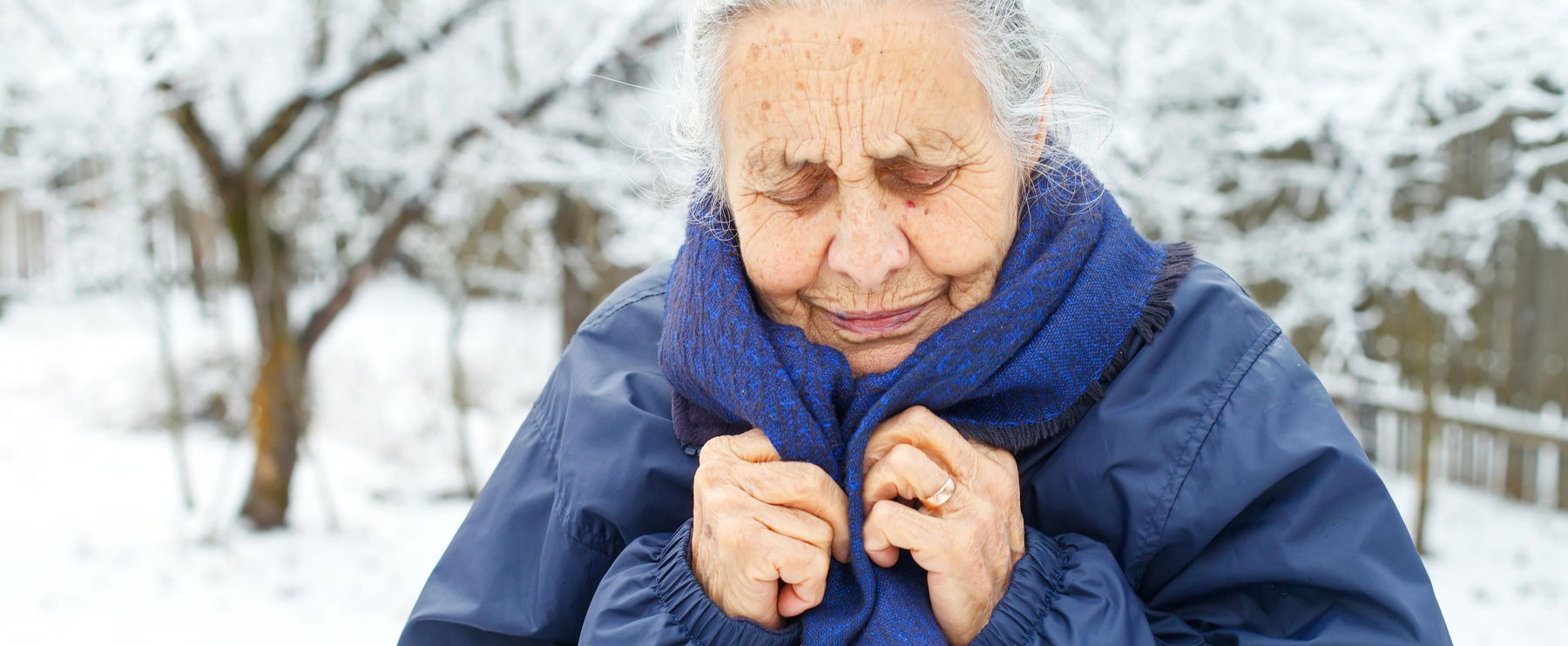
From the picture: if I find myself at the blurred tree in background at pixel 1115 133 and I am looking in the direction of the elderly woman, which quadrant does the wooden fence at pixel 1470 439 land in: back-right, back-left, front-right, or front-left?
back-left

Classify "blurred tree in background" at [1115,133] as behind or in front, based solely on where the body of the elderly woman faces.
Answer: behind

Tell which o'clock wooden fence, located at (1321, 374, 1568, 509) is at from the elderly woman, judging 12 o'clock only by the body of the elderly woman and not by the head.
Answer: The wooden fence is roughly at 7 o'clock from the elderly woman.

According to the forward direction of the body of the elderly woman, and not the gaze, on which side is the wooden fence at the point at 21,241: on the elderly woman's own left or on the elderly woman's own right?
on the elderly woman's own right

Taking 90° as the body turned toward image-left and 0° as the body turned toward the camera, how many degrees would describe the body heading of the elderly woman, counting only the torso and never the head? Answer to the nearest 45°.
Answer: approximately 0°
